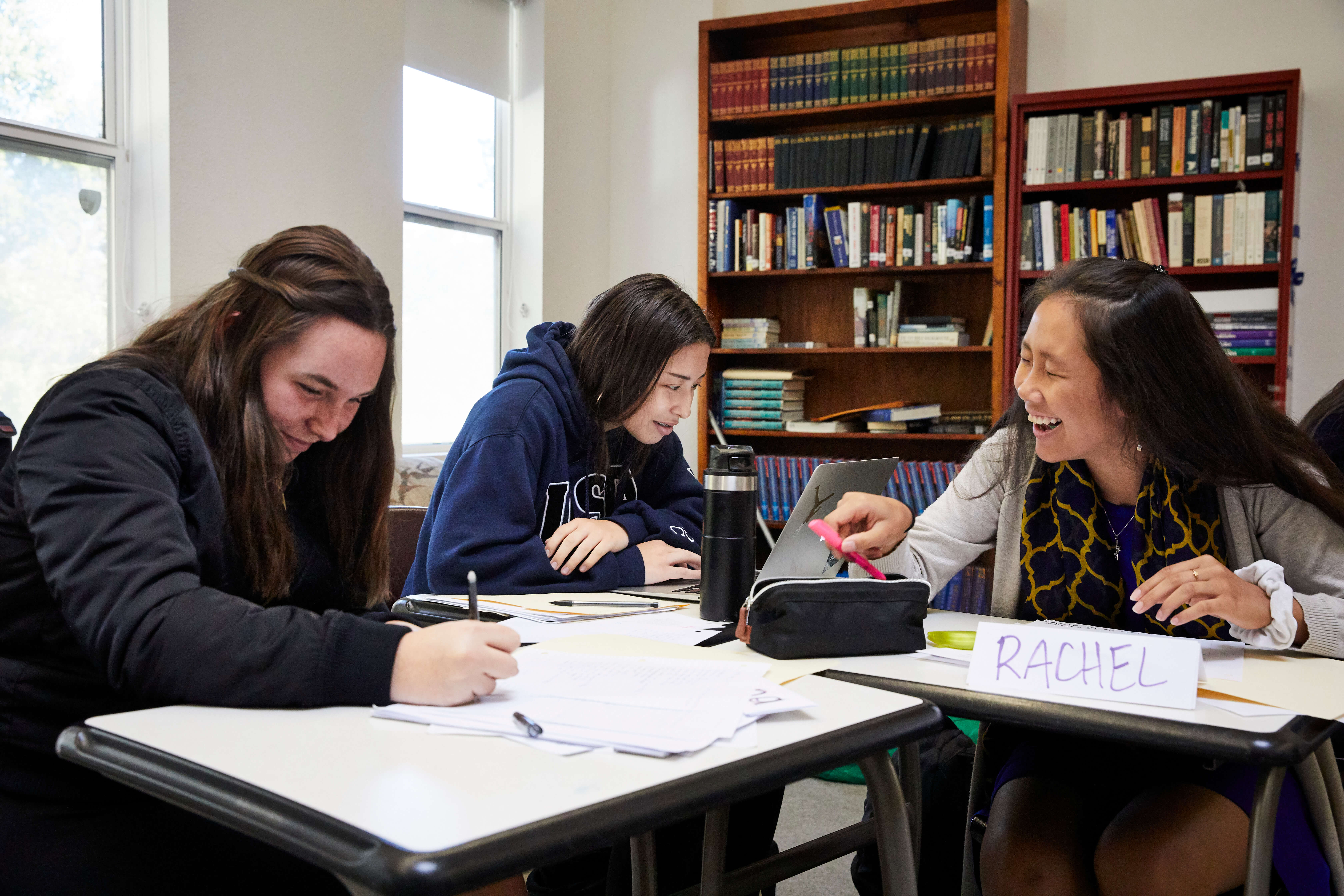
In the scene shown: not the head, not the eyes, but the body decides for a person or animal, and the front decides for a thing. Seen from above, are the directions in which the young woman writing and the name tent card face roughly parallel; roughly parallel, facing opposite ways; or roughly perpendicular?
roughly perpendicular

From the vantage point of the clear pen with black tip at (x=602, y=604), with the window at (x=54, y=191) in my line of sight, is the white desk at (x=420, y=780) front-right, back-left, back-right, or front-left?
back-left

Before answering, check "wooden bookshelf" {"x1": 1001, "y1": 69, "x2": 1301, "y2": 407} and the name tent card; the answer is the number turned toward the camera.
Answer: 2

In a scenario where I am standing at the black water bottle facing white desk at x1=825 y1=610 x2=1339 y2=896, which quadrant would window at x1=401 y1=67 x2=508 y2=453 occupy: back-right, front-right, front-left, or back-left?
back-left

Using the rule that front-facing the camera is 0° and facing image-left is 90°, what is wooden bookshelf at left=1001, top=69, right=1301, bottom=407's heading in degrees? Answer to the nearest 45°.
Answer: approximately 0°

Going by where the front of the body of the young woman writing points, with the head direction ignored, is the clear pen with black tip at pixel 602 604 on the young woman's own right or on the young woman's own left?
on the young woman's own left

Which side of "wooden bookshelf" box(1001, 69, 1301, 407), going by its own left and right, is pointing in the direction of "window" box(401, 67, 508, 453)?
right

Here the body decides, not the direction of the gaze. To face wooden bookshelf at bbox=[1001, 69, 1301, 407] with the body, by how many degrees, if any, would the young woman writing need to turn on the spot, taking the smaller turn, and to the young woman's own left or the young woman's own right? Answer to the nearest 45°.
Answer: approximately 90° to the young woman's own left
